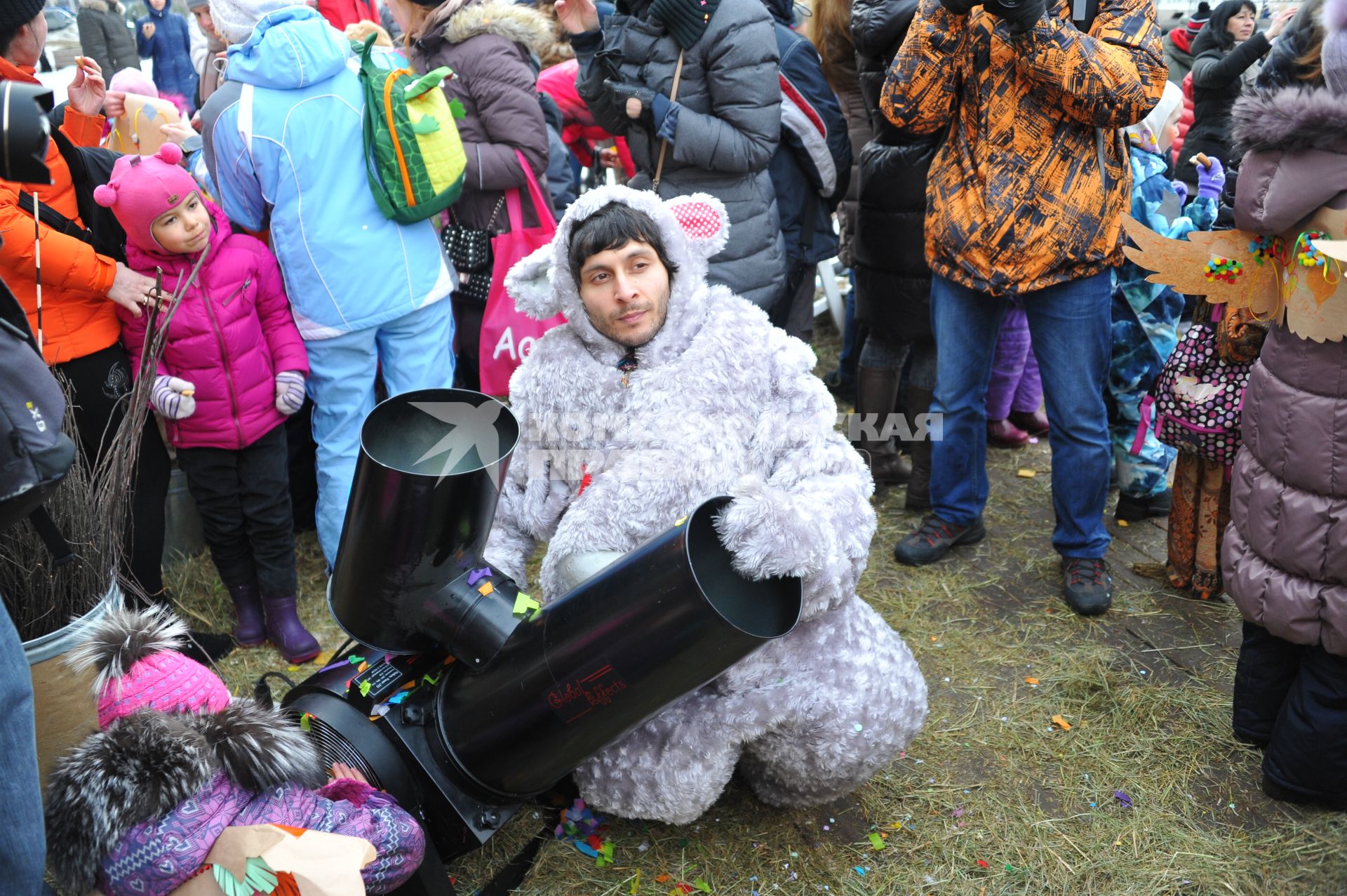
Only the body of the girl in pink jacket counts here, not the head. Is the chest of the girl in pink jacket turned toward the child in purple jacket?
yes

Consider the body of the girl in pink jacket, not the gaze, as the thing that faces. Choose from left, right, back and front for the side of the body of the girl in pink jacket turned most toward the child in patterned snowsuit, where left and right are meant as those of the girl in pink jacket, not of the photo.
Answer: left

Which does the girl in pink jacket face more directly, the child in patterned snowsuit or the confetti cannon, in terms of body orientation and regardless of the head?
the confetti cannon

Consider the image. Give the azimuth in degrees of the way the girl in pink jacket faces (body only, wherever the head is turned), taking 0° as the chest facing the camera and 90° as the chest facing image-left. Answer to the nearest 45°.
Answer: approximately 0°

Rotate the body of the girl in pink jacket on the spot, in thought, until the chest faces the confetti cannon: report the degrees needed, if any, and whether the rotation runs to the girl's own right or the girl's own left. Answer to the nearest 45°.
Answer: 0° — they already face it

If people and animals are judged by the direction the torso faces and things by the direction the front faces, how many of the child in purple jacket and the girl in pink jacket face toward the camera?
1

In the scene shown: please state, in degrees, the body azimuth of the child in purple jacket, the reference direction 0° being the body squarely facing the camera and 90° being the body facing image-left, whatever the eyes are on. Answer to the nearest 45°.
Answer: approximately 225°
